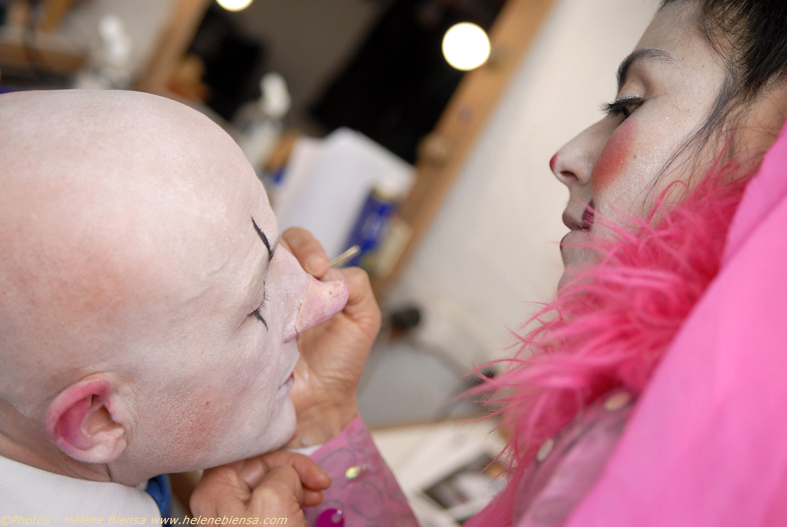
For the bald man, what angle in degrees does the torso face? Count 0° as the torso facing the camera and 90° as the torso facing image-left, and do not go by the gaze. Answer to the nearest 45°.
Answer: approximately 270°

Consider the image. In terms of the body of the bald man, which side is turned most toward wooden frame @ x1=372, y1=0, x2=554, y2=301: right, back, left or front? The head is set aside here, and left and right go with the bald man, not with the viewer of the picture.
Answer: left

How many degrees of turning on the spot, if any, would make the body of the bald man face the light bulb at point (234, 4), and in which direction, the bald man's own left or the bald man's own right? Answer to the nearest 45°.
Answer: approximately 90° to the bald man's own left

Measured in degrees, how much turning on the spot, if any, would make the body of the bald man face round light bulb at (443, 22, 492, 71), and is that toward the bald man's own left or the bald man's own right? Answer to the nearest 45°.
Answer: approximately 90° to the bald man's own left

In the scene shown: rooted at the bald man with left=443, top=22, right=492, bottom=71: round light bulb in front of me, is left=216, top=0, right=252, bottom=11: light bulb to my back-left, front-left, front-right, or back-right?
front-left

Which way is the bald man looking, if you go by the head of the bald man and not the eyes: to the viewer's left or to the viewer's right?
to the viewer's right
